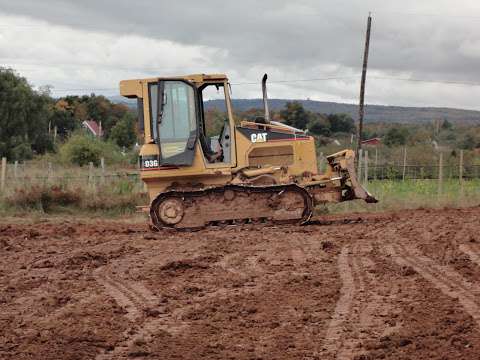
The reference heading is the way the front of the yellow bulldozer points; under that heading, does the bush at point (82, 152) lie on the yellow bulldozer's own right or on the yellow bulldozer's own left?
on the yellow bulldozer's own left

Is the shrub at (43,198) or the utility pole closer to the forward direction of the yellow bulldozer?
the utility pole

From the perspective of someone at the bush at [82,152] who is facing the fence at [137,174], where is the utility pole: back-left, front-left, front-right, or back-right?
front-left

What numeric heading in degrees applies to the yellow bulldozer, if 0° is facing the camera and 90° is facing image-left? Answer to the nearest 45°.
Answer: approximately 270°

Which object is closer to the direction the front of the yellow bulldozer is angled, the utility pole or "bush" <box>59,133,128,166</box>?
the utility pole

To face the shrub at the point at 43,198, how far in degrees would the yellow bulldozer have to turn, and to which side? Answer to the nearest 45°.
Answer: approximately 135° to its left

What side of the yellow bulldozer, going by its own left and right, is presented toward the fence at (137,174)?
left

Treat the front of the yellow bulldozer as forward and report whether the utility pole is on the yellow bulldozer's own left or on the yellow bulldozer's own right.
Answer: on the yellow bulldozer's own left
